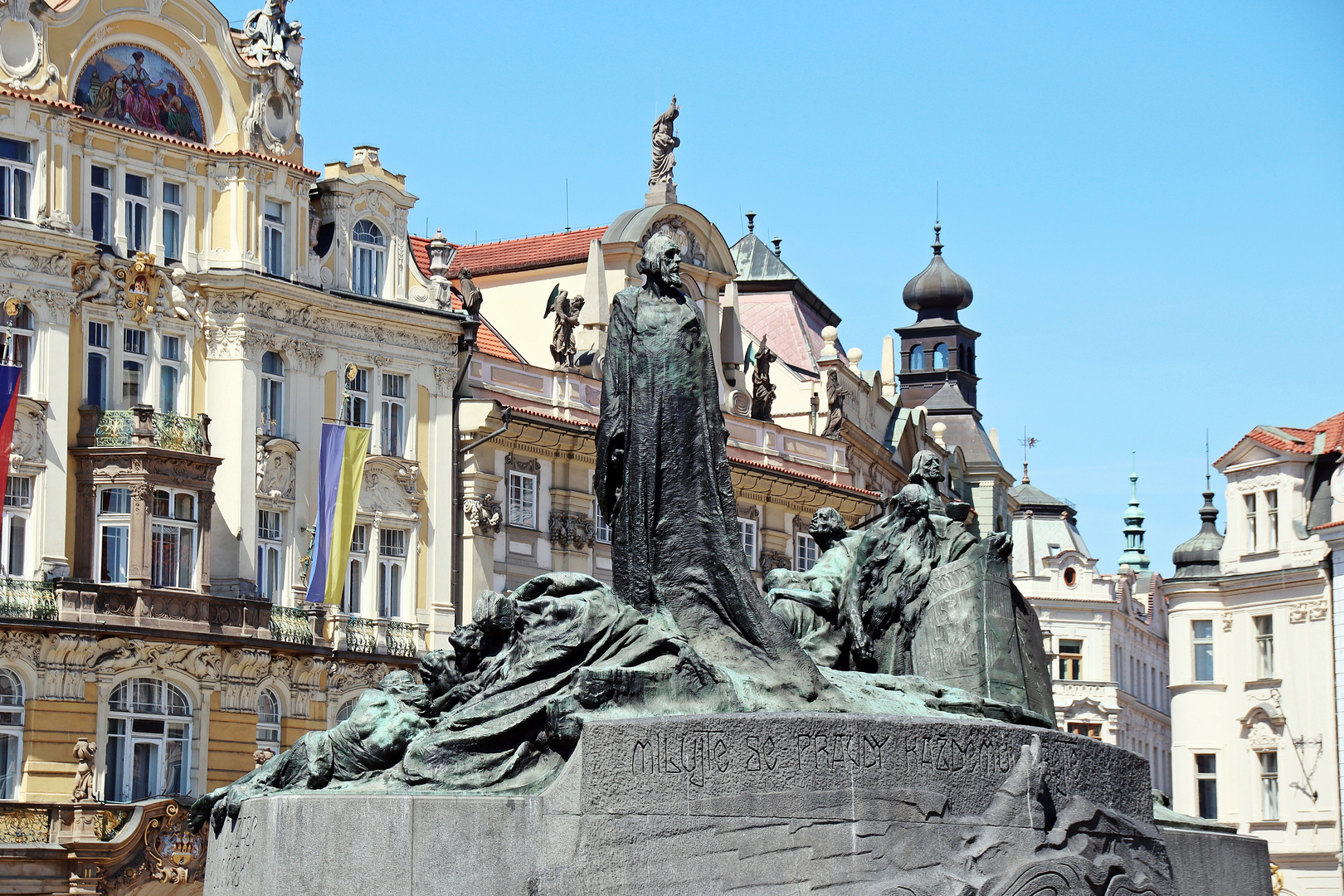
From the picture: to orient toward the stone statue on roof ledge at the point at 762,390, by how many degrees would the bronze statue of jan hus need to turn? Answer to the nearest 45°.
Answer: approximately 135° to its left

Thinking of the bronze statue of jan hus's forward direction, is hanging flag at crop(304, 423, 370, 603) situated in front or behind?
behind

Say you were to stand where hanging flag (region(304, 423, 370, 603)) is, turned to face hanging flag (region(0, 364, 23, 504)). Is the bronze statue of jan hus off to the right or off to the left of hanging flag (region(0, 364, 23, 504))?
left

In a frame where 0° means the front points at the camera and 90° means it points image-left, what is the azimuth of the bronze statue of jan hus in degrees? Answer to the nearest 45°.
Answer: approximately 315°

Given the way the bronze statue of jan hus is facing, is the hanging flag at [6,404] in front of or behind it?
behind

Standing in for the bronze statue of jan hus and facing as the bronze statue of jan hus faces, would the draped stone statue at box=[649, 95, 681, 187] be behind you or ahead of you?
behind
